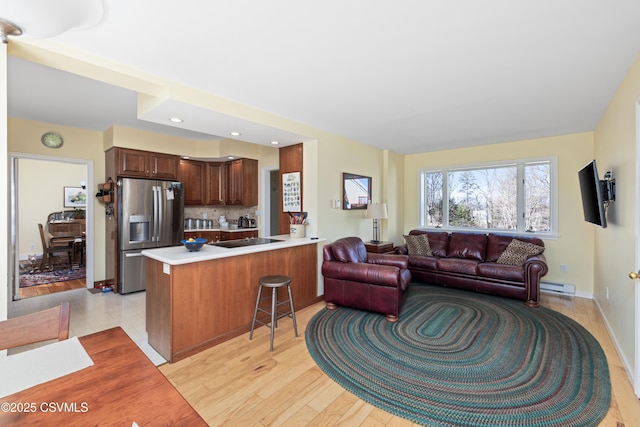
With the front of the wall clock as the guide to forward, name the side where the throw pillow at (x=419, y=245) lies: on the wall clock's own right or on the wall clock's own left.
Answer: on the wall clock's own left

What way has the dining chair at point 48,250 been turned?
to the viewer's right

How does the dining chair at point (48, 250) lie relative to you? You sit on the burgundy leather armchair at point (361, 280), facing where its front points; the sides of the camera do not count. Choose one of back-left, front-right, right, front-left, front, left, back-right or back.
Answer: back-right

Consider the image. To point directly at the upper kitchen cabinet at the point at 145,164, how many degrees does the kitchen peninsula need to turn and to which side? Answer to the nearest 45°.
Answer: approximately 180°

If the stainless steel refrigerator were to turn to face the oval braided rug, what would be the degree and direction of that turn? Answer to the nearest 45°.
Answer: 0° — it already faces it

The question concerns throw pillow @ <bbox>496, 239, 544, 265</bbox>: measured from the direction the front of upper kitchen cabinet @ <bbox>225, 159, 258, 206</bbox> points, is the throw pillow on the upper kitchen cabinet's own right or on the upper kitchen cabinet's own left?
on the upper kitchen cabinet's own left

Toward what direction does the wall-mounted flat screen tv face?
to the viewer's left

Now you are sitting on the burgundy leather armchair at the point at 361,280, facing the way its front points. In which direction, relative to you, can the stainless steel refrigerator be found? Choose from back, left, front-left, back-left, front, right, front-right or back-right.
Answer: back-right

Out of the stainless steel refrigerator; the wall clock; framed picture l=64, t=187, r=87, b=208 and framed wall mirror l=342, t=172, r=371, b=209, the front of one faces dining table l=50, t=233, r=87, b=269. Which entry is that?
framed picture l=64, t=187, r=87, b=208
